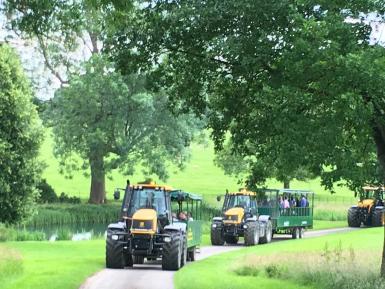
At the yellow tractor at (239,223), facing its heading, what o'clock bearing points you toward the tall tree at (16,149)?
The tall tree is roughly at 2 o'clock from the yellow tractor.

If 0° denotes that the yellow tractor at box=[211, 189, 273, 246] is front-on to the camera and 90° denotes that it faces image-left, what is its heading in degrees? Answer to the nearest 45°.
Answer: approximately 45°

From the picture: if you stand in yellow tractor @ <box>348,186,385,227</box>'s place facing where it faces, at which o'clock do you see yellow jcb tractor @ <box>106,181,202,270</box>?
The yellow jcb tractor is roughly at 11 o'clock from the yellow tractor.

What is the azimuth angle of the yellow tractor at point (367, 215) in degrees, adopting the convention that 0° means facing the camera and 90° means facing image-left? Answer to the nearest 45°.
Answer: approximately 45°

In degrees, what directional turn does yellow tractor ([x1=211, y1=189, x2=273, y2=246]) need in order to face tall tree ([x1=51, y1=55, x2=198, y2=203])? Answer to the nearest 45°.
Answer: approximately 90° to its right
